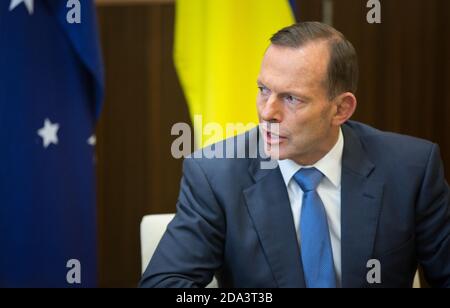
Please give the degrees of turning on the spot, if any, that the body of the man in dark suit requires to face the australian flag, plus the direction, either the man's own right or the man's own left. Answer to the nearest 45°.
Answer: approximately 135° to the man's own right

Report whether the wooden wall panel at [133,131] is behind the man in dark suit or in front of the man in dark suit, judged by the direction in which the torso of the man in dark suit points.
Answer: behind

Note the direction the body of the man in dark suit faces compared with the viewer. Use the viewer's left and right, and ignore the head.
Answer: facing the viewer

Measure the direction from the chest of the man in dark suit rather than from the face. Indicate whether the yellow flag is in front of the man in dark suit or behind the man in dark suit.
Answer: behind
